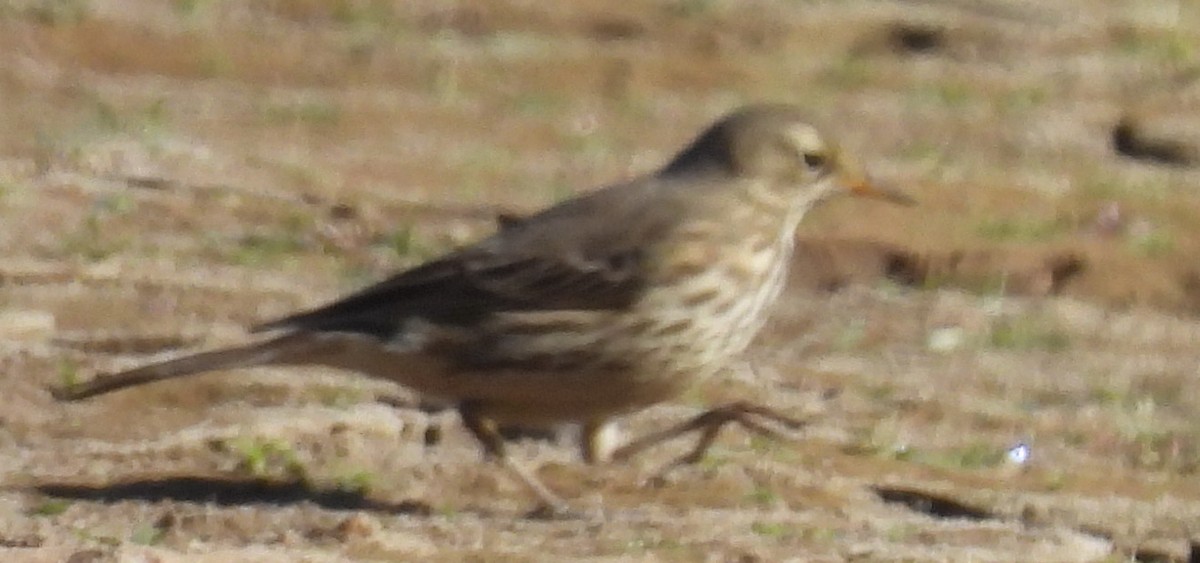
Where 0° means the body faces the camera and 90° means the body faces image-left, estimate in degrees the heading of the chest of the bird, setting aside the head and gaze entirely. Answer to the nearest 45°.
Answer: approximately 270°
